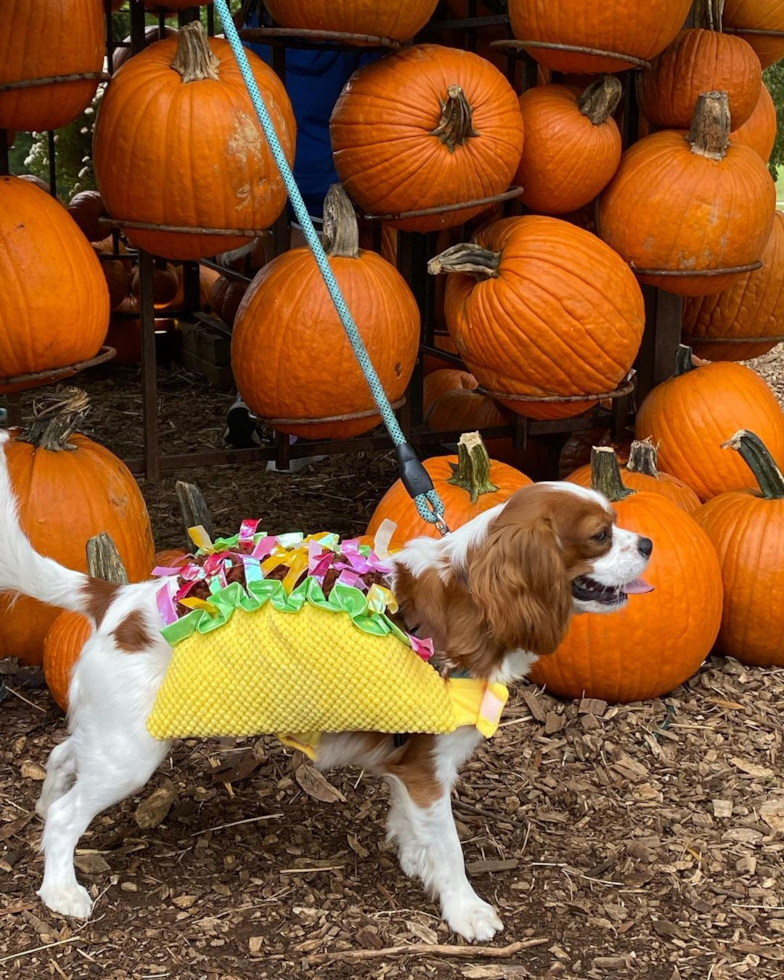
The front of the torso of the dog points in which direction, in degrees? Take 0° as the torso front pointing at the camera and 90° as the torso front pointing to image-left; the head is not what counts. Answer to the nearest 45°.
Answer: approximately 270°

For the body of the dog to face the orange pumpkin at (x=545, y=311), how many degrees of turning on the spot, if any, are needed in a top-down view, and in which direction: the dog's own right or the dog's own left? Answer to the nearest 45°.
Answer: approximately 90° to the dog's own left

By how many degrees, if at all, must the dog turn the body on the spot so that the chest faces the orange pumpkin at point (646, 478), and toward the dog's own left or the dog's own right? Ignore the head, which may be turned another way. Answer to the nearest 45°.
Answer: approximately 45° to the dog's own left

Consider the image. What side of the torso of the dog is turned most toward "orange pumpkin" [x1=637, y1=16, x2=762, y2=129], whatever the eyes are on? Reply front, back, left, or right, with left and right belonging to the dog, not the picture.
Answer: left

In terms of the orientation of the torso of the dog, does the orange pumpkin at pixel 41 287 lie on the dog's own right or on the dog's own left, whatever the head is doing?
on the dog's own left

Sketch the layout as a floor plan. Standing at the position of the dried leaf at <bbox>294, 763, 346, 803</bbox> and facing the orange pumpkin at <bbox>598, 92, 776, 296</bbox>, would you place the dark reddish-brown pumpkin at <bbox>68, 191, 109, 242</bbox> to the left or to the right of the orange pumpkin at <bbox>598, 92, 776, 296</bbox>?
left

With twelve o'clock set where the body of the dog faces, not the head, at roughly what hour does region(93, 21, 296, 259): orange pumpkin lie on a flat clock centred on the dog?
The orange pumpkin is roughly at 8 o'clock from the dog.

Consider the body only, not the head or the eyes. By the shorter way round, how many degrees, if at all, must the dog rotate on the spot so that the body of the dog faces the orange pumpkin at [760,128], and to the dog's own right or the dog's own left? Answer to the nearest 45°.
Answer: approximately 45° to the dog's own left

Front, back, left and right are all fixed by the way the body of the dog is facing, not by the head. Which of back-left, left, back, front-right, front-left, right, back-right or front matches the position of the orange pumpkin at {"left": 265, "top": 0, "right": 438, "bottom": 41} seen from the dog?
left

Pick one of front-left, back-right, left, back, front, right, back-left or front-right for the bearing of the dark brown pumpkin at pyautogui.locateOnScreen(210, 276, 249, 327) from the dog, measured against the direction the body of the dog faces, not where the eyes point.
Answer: left

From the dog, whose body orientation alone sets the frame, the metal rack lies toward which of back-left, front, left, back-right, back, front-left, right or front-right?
left

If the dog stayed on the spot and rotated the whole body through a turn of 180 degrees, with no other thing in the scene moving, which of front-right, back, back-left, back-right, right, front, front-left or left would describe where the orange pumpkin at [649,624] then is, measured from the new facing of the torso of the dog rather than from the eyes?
back-right

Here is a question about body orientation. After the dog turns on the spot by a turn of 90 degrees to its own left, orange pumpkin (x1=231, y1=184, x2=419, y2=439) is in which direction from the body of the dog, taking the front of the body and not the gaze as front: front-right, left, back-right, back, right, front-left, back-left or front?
front

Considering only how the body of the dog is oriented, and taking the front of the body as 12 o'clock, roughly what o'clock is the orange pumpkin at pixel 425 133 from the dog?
The orange pumpkin is roughly at 9 o'clock from the dog.
